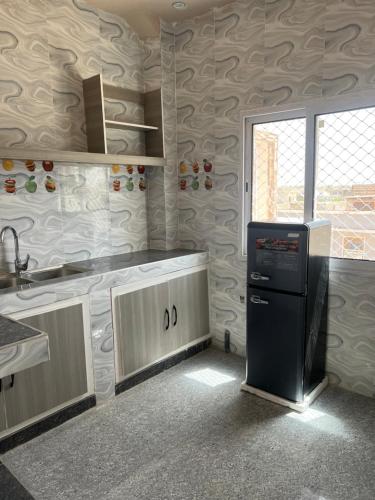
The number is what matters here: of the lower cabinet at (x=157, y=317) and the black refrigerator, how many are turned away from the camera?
0

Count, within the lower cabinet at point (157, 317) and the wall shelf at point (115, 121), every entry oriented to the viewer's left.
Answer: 0

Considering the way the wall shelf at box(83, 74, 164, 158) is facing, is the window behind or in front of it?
in front

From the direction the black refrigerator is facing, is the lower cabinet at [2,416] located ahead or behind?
ahead

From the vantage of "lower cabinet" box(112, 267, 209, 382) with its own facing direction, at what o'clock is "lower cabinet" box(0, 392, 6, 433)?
"lower cabinet" box(0, 392, 6, 433) is roughly at 3 o'clock from "lower cabinet" box(112, 267, 209, 382).

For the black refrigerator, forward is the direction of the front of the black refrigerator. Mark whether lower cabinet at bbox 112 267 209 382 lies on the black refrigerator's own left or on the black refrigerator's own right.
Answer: on the black refrigerator's own right

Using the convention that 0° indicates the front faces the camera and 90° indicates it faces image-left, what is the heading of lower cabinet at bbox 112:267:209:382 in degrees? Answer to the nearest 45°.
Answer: approximately 315°
